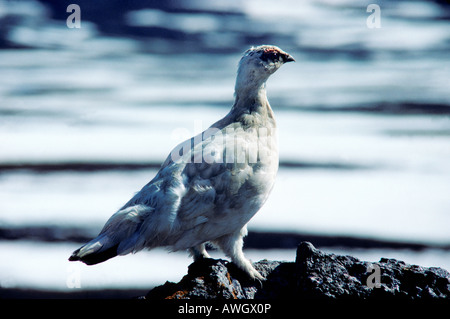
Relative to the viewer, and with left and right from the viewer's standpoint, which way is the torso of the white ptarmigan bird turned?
facing to the right of the viewer
